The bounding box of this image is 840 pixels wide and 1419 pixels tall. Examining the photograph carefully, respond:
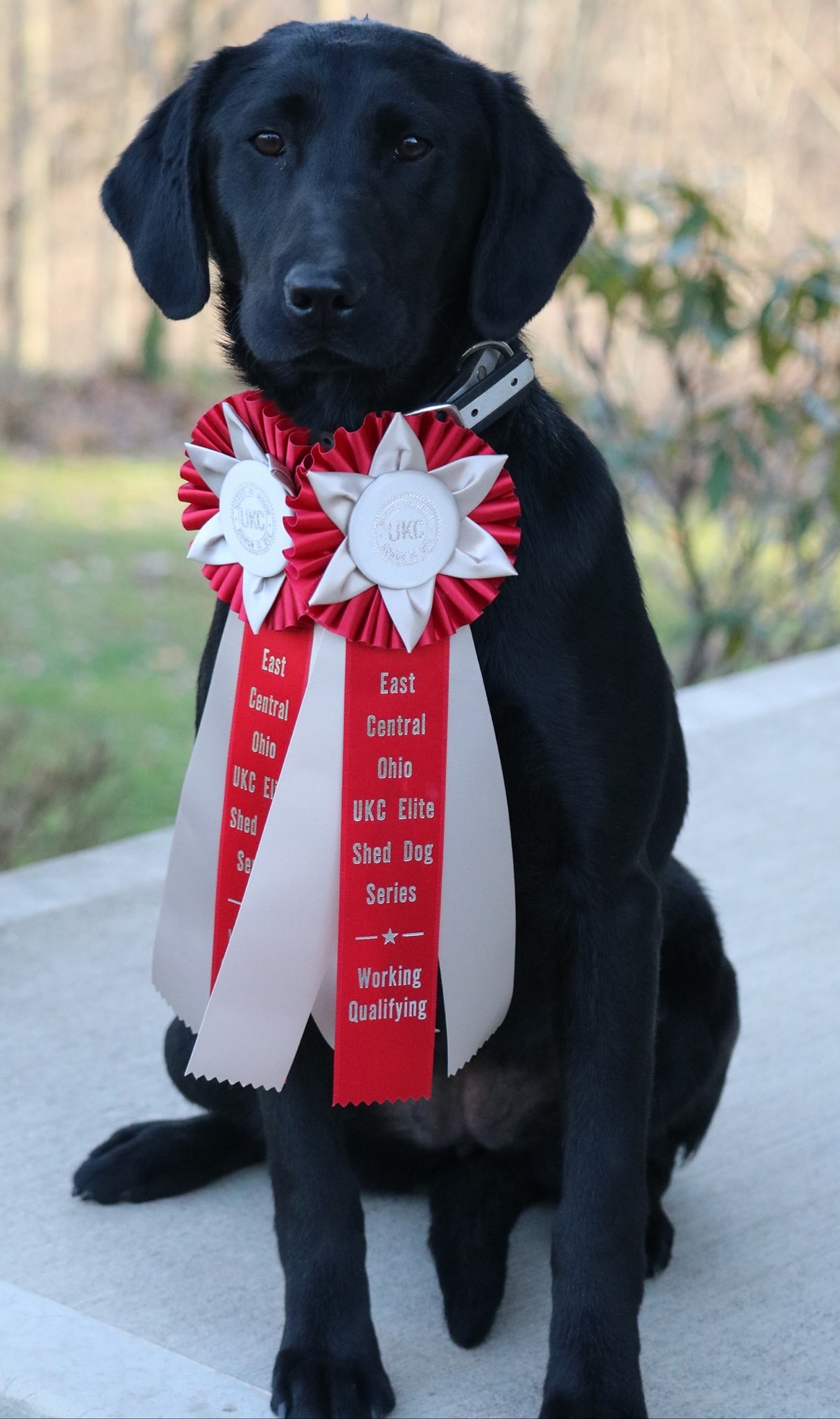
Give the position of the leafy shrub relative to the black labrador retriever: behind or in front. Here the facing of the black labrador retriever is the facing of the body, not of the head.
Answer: behind

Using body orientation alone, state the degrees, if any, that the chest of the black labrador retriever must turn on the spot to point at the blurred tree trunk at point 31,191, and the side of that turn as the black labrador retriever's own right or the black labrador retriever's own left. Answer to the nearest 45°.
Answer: approximately 180°

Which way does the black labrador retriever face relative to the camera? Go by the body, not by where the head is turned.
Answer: toward the camera

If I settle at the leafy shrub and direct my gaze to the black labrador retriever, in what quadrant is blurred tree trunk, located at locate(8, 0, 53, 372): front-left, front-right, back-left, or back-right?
back-right
